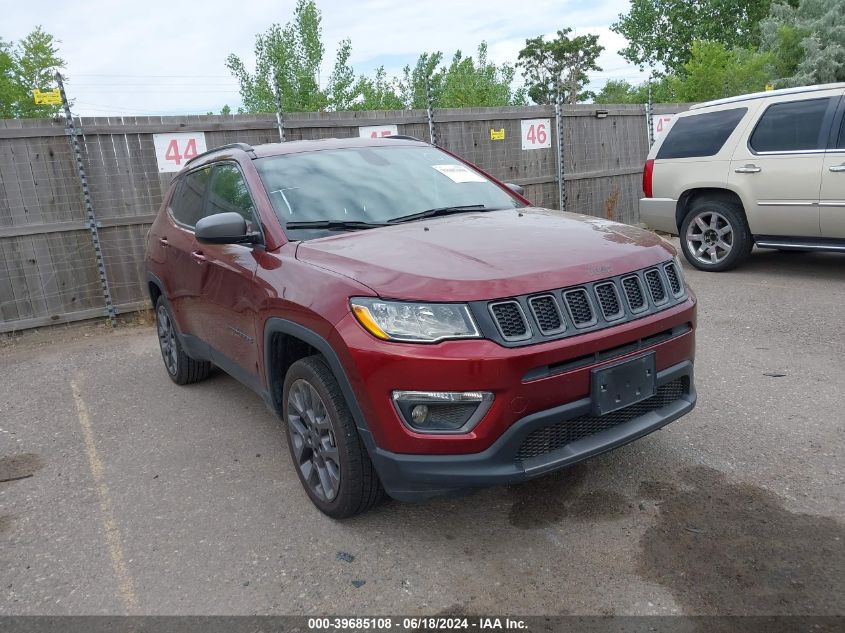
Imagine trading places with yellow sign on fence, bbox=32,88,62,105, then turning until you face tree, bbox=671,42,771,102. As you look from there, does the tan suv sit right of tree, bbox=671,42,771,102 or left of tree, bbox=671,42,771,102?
right

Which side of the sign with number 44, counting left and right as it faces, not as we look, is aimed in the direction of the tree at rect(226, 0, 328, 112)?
back

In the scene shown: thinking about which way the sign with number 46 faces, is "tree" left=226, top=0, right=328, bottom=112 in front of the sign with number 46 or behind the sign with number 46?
behind

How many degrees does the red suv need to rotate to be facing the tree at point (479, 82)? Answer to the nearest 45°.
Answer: approximately 135° to its left

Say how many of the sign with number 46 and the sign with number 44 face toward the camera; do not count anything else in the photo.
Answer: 2

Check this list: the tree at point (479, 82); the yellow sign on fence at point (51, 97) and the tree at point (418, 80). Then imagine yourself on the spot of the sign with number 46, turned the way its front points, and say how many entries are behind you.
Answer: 2

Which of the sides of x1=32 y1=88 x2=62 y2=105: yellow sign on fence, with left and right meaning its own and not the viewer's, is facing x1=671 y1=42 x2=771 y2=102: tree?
left

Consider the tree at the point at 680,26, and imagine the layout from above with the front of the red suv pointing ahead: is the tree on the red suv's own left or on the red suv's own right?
on the red suv's own left

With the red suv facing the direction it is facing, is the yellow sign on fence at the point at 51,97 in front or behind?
behind

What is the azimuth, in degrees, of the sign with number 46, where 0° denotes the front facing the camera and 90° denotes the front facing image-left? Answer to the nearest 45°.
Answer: approximately 0°

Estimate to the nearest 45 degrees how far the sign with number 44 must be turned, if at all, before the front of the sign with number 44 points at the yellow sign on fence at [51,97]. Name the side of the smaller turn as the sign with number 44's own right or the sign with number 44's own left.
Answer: approximately 90° to the sign with number 44's own right
